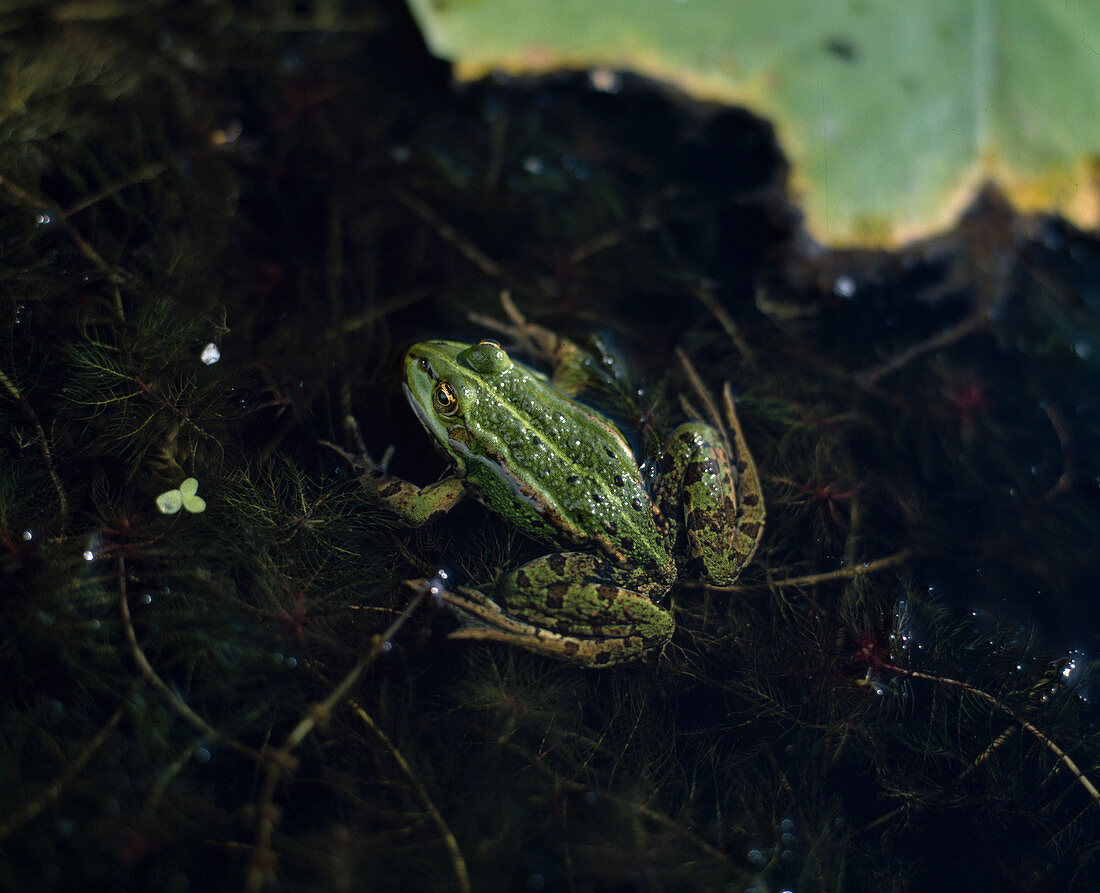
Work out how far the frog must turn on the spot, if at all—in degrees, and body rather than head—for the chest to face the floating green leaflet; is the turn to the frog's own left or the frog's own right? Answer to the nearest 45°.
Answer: approximately 45° to the frog's own left

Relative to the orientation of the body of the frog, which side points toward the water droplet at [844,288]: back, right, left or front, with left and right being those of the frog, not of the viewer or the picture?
right

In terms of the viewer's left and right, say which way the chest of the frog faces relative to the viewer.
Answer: facing away from the viewer and to the left of the viewer
